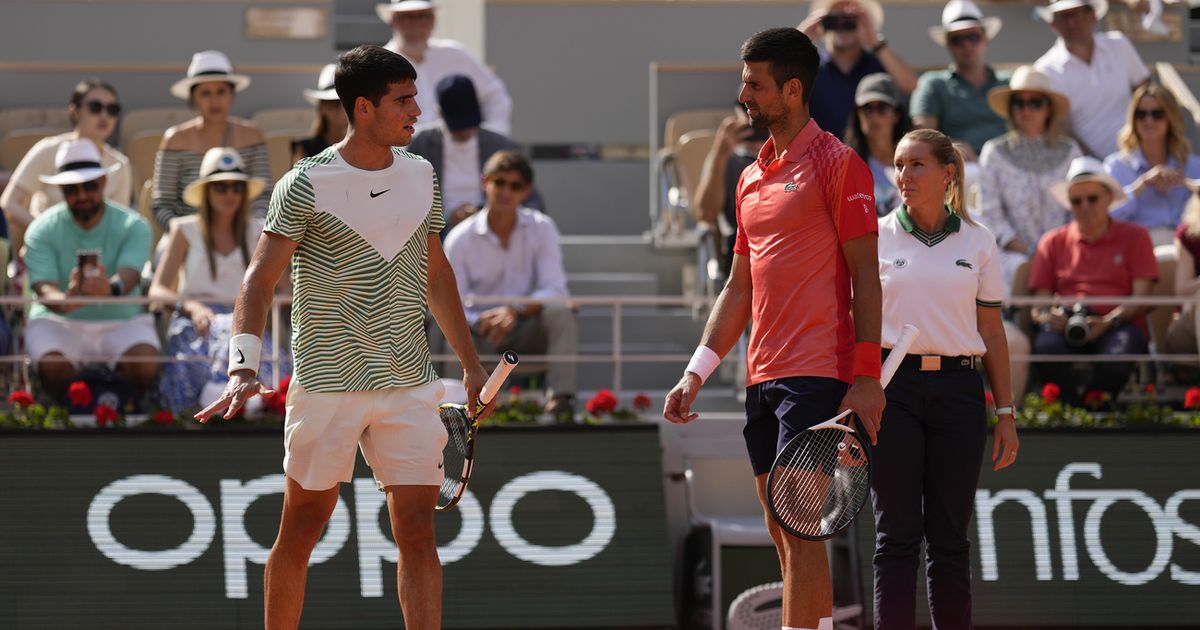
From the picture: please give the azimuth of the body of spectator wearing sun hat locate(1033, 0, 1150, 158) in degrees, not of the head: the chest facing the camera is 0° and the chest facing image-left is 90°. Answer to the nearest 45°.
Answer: approximately 0°

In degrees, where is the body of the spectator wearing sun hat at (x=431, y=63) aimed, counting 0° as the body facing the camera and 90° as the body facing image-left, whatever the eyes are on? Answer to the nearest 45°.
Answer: approximately 0°

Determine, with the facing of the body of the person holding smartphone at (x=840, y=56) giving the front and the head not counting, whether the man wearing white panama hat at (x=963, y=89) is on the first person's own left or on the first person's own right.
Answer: on the first person's own left

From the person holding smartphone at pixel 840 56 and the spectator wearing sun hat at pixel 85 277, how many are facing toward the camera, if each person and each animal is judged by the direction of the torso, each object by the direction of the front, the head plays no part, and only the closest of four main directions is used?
2

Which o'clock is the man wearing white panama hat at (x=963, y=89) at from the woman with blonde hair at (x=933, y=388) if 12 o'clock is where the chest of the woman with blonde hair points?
The man wearing white panama hat is roughly at 6 o'clock from the woman with blonde hair.

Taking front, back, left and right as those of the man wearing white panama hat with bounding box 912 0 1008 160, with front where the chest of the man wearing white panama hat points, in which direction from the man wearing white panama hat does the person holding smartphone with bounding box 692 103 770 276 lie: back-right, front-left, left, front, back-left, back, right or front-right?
front-right

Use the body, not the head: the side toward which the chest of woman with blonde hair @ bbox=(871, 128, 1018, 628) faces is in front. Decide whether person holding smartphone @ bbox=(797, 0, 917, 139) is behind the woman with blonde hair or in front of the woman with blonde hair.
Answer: behind
